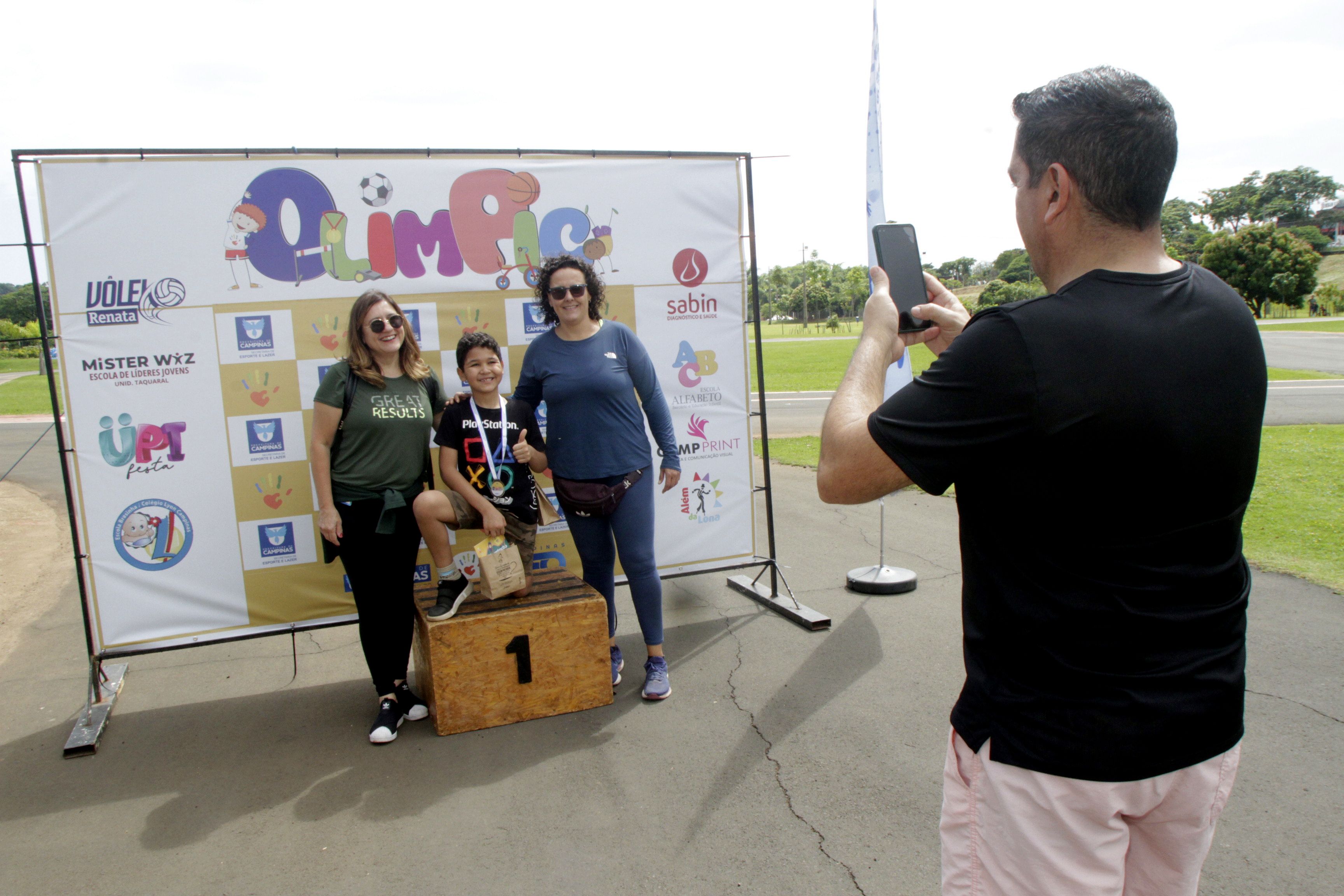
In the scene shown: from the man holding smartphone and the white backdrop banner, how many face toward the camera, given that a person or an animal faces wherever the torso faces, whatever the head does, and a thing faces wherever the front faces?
1

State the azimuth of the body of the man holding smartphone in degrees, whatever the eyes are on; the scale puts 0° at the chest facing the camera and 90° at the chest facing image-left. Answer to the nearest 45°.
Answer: approximately 135°

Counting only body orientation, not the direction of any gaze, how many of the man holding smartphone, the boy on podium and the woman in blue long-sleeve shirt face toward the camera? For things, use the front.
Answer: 2

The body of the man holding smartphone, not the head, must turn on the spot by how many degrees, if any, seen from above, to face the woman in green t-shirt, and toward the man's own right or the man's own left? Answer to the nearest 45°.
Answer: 0° — they already face them

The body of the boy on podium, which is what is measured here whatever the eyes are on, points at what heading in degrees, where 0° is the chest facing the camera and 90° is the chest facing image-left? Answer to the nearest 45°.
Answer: approximately 0°

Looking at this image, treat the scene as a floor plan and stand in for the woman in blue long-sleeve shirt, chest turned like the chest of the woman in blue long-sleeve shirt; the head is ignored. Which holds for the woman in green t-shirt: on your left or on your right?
on your right

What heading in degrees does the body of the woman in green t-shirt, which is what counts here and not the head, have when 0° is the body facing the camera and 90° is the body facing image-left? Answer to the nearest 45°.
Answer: approximately 315°

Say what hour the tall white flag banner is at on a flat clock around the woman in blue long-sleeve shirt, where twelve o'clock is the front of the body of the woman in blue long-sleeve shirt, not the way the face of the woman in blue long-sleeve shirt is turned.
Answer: The tall white flag banner is roughly at 8 o'clock from the woman in blue long-sleeve shirt.

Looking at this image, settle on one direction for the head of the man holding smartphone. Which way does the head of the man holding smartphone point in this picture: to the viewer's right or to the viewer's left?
to the viewer's left

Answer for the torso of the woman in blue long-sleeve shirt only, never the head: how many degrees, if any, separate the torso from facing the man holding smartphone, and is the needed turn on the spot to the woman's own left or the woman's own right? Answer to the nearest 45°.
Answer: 0° — they already face them
